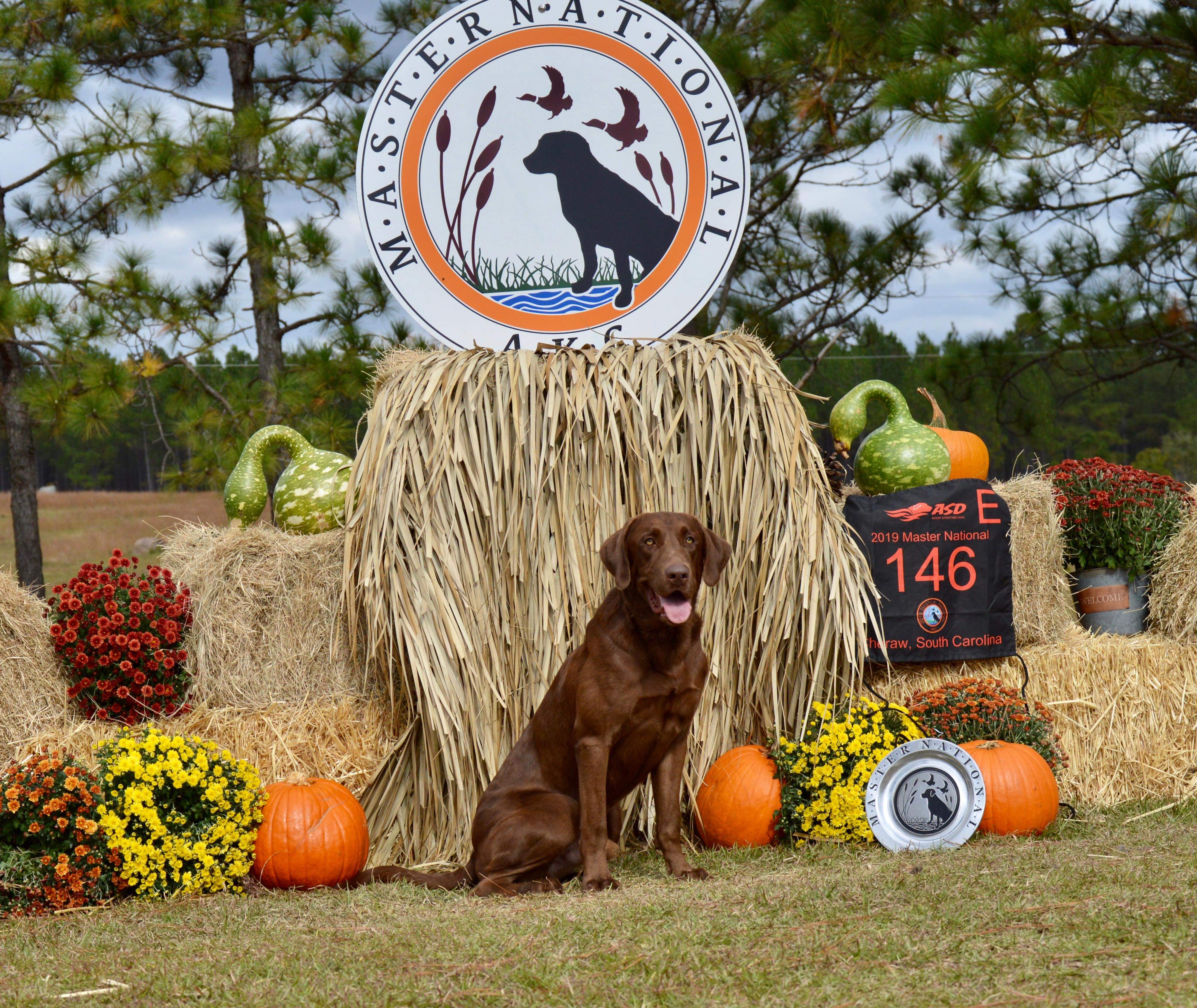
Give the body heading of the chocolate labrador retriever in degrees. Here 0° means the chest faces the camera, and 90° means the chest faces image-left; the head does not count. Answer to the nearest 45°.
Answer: approximately 315°

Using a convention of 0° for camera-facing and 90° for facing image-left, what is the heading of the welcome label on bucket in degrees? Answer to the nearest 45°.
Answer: approximately 0°

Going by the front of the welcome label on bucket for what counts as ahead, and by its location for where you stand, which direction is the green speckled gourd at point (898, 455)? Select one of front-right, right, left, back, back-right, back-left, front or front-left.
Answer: front-right

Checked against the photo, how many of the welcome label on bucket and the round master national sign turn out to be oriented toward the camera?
2

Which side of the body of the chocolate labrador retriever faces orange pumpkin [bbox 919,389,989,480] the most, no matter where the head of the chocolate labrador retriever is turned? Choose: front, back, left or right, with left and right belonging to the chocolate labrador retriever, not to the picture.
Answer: left

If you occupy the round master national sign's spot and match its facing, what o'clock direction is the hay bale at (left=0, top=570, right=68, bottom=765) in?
The hay bale is roughly at 3 o'clock from the round master national sign.

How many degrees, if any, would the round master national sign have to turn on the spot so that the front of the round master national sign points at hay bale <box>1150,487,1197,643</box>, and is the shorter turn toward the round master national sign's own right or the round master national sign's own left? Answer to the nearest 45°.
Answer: approximately 90° to the round master national sign's own left
